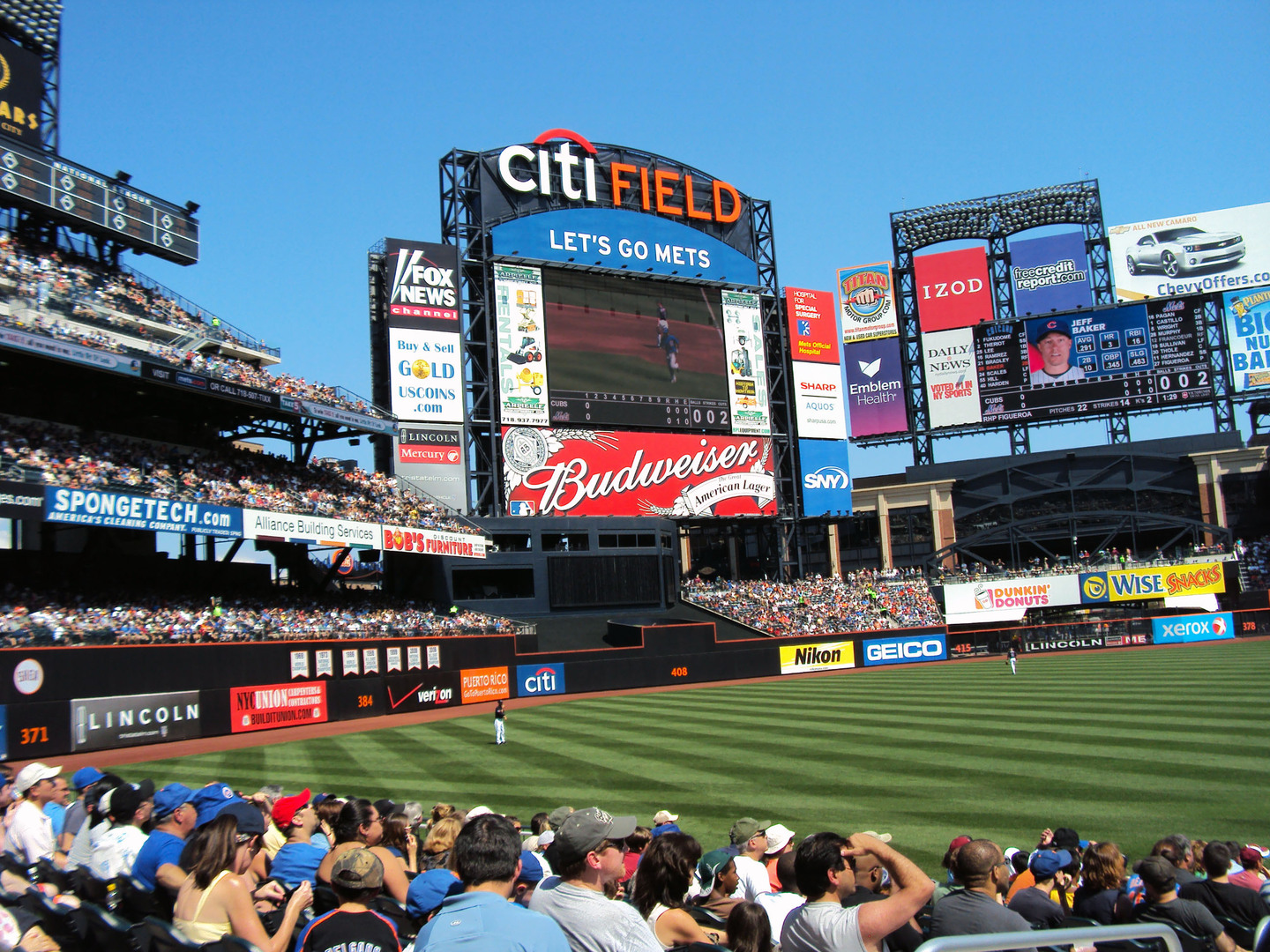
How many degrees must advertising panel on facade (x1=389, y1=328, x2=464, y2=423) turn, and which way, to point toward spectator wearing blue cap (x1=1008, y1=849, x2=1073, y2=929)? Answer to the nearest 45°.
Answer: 0° — it already faces them

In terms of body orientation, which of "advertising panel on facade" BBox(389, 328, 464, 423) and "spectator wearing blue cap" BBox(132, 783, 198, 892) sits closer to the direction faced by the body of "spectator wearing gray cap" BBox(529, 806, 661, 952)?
the advertising panel on facade

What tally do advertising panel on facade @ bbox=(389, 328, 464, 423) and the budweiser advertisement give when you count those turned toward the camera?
2

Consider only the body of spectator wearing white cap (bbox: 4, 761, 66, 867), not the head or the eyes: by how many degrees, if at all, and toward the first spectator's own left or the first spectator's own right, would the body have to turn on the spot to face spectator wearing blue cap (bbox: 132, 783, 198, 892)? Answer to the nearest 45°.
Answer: approximately 90° to the first spectator's own right

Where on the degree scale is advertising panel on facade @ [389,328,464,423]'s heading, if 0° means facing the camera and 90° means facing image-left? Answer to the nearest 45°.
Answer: approximately 0°

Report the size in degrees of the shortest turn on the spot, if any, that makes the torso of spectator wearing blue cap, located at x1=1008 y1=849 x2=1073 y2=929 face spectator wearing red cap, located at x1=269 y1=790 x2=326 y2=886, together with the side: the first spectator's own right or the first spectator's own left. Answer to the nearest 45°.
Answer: approximately 135° to the first spectator's own left

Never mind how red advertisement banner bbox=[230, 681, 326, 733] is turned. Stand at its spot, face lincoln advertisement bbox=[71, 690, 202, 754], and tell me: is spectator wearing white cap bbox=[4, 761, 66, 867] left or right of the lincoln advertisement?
left

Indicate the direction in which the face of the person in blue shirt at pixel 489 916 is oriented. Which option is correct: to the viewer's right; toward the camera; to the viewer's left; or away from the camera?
away from the camera

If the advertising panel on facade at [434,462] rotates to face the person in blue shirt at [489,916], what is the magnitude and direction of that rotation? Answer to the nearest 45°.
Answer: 0° — it already faces them

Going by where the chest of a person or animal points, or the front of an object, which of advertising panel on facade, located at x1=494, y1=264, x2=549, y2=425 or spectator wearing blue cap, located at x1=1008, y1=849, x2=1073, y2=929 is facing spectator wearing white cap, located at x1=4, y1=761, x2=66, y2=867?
the advertising panel on facade

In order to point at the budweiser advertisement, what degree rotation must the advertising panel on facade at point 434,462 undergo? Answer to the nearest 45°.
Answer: approximately 90° to its left

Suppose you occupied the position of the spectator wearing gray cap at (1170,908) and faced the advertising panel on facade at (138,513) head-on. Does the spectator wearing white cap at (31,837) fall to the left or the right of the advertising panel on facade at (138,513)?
left
